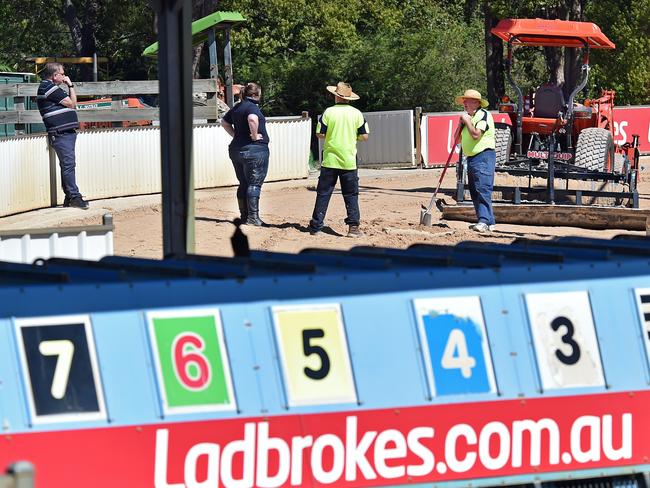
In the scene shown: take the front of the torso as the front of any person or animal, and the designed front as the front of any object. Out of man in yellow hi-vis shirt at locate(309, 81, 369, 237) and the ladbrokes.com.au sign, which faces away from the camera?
the man in yellow hi-vis shirt

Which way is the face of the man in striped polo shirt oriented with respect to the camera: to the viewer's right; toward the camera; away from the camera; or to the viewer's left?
to the viewer's right

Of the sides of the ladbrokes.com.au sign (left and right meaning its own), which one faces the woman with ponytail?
back

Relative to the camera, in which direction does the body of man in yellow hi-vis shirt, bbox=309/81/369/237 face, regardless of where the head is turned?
away from the camera

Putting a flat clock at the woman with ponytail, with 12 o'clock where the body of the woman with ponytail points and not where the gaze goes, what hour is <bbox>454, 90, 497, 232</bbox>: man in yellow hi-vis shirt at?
The man in yellow hi-vis shirt is roughly at 2 o'clock from the woman with ponytail.

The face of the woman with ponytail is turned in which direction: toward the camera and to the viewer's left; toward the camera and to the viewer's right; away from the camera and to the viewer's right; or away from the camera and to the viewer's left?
away from the camera and to the viewer's right

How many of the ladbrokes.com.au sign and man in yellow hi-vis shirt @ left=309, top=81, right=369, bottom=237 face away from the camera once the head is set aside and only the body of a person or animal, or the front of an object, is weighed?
1

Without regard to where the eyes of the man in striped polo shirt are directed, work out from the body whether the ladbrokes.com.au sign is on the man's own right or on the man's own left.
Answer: on the man's own right

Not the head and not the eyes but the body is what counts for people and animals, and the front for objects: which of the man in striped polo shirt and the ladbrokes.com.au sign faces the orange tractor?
the man in striped polo shirt

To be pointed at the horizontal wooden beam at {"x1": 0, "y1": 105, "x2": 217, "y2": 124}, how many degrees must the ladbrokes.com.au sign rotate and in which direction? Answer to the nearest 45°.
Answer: approximately 180°

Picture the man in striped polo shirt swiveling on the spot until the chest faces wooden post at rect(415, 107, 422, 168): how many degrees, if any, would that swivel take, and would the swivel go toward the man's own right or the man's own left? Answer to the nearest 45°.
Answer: approximately 45° to the man's own left

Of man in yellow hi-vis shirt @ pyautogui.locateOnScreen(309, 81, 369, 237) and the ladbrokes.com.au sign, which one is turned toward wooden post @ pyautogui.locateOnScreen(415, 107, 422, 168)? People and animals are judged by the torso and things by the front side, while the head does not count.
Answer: the man in yellow hi-vis shirt

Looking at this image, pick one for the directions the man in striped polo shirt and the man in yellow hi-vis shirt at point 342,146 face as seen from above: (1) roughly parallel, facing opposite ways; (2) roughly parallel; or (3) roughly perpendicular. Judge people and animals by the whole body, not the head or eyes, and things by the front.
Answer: roughly perpendicular

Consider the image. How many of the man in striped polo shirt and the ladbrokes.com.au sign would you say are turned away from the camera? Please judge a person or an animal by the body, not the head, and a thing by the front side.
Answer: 0

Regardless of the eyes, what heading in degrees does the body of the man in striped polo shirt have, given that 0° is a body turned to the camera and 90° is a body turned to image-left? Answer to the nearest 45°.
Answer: approximately 270°

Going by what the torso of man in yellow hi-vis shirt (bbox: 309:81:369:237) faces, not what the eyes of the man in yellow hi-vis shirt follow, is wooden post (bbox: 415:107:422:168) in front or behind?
in front

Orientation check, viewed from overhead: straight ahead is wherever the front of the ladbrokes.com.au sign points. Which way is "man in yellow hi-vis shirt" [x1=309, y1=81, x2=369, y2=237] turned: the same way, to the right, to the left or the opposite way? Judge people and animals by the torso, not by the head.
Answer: the opposite way
